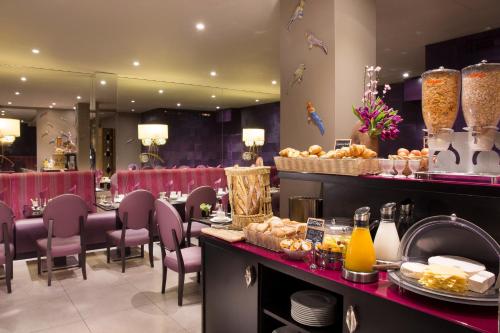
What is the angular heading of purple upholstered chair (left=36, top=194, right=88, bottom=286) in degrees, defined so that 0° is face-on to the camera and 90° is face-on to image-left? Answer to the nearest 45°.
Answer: approximately 135°

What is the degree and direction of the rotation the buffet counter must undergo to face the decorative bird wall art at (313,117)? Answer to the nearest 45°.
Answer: approximately 135° to its right

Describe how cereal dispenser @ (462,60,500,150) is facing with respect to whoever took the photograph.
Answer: facing the viewer and to the left of the viewer

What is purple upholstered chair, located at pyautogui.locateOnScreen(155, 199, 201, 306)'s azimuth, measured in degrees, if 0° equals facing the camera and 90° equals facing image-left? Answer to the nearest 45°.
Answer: approximately 225°

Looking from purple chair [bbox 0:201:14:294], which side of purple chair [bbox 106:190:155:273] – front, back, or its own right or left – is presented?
left

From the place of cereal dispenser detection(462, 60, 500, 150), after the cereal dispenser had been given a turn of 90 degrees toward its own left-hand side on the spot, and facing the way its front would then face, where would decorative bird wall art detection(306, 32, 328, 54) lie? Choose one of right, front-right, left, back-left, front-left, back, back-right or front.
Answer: back

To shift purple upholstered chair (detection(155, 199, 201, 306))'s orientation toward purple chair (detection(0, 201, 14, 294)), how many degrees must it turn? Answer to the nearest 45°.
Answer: approximately 135° to its left
